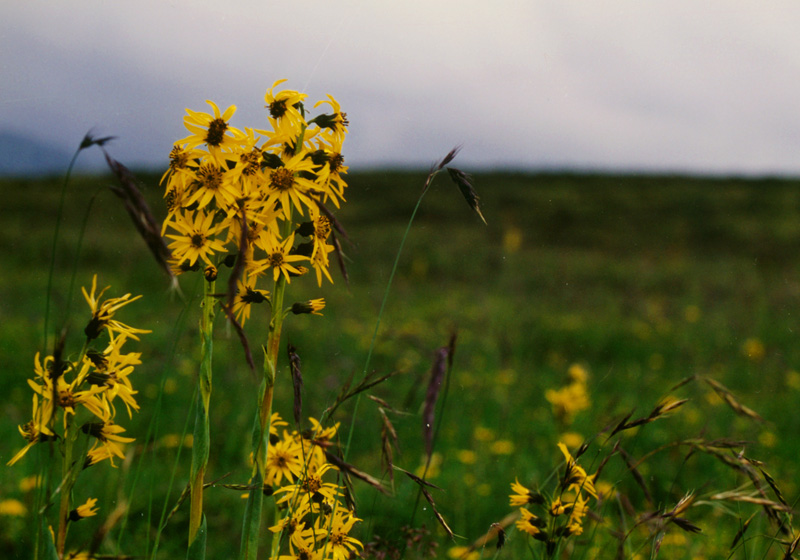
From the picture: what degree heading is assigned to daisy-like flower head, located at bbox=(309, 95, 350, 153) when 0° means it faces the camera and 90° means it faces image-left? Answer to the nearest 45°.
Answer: approximately 270°

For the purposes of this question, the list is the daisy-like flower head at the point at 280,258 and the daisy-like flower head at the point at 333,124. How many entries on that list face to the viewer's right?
1

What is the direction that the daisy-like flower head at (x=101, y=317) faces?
to the viewer's right

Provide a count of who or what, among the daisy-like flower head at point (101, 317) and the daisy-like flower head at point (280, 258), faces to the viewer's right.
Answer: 1

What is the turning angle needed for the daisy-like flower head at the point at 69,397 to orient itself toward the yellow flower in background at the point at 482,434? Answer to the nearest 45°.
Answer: approximately 135° to its left

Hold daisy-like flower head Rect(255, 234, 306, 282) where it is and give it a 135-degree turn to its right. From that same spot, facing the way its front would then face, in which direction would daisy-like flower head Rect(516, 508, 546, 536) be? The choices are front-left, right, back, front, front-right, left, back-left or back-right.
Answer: back-right

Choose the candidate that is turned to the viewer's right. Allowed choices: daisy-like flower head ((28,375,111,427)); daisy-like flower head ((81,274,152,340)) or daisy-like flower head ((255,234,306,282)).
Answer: daisy-like flower head ((81,274,152,340))

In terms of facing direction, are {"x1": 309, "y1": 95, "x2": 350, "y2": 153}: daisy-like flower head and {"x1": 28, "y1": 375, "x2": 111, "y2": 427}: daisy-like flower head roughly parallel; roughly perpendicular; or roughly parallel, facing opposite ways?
roughly perpendicular

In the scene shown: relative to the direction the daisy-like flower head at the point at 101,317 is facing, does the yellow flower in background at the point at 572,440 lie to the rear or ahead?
ahead

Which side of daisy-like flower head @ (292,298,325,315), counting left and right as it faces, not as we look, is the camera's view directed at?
right

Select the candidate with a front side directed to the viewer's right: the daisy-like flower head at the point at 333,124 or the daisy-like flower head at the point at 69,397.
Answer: the daisy-like flower head at the point at 333,124
